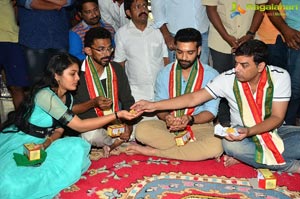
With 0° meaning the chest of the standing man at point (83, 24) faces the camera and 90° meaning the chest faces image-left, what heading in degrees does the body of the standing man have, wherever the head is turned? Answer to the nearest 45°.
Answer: approximately 315°

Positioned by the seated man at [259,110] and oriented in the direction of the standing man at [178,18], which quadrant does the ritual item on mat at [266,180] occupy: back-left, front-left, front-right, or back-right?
back-left

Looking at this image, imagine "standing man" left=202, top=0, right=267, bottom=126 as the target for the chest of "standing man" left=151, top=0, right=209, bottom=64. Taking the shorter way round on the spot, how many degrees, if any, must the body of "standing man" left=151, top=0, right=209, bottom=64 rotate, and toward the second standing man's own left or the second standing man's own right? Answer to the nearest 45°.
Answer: approximately 90° to the second standing man's own left

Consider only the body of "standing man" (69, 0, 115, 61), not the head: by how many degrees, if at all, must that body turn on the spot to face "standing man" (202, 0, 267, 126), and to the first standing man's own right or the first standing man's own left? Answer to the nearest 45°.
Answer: approximately 45° to the first standing man's own left

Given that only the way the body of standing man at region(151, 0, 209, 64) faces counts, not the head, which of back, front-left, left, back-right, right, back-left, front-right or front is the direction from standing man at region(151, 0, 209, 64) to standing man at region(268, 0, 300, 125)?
left

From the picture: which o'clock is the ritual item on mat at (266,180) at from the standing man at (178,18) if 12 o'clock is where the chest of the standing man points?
The ritual item on mat is roughly at 11 o'clock from the standing man.

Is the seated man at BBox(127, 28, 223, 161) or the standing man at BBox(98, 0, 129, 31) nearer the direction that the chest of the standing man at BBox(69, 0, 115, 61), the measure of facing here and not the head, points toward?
the seated man

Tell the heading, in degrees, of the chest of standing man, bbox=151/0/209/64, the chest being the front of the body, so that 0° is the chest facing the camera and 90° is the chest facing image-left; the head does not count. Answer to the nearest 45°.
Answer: approximately 0°

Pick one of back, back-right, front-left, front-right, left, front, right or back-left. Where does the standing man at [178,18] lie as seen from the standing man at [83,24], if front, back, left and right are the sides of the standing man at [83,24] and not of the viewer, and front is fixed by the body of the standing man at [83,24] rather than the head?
front-left

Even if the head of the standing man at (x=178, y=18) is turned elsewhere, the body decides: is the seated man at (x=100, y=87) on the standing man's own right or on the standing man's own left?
on the standing man's own right
